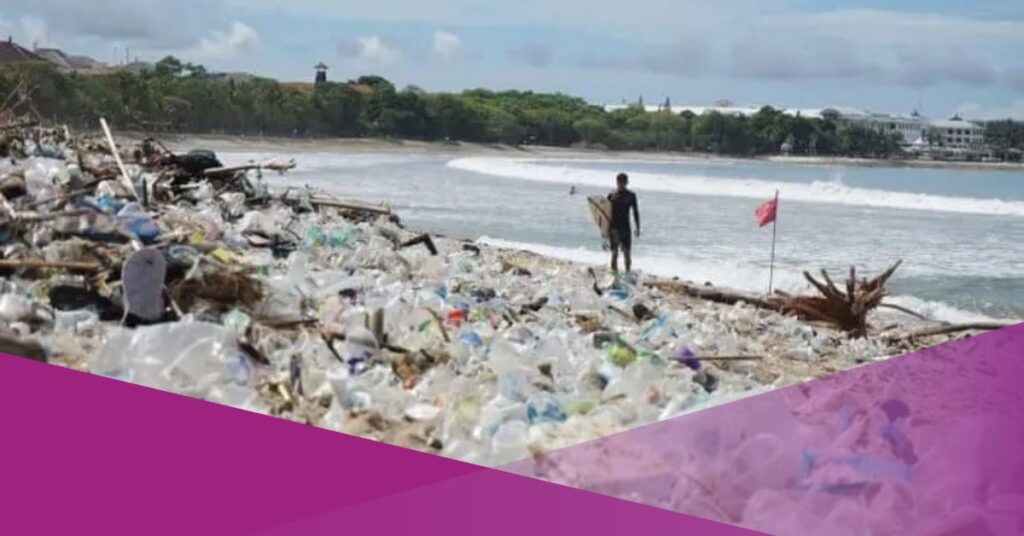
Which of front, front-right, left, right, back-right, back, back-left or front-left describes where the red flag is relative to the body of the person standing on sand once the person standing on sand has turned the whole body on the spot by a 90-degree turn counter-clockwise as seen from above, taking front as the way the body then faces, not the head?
front

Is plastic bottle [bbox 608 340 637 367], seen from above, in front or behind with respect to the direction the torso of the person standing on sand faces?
in front

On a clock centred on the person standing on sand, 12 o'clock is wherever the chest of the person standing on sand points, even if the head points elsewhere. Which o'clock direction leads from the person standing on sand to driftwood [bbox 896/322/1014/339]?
The driftwood is roughly at 10 o'clock from the person standing on sand.

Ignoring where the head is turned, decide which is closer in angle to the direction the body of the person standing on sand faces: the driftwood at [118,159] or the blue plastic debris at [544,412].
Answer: the blue plastic debris

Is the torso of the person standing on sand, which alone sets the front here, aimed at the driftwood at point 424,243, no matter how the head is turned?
no

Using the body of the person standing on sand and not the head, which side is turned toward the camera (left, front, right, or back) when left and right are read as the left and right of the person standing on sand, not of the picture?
front

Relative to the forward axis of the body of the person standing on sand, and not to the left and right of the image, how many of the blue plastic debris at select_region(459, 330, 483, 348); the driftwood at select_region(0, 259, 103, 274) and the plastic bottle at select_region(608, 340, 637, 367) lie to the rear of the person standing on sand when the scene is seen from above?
0

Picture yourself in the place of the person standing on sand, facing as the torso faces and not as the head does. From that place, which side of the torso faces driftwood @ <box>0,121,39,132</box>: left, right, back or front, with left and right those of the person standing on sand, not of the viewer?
right

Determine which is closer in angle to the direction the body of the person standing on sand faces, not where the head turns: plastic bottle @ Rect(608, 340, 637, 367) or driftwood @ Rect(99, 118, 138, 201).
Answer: the plastic bottle

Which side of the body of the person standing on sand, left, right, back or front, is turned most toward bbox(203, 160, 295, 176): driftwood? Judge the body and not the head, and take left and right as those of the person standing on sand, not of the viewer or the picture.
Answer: right

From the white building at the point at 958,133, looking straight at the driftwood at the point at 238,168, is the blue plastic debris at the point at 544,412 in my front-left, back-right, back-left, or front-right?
front-left

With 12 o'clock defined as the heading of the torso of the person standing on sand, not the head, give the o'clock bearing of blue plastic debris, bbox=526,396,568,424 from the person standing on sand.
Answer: The blue plastic debris is roughly at 12 o'clock from the person standing on sand.
